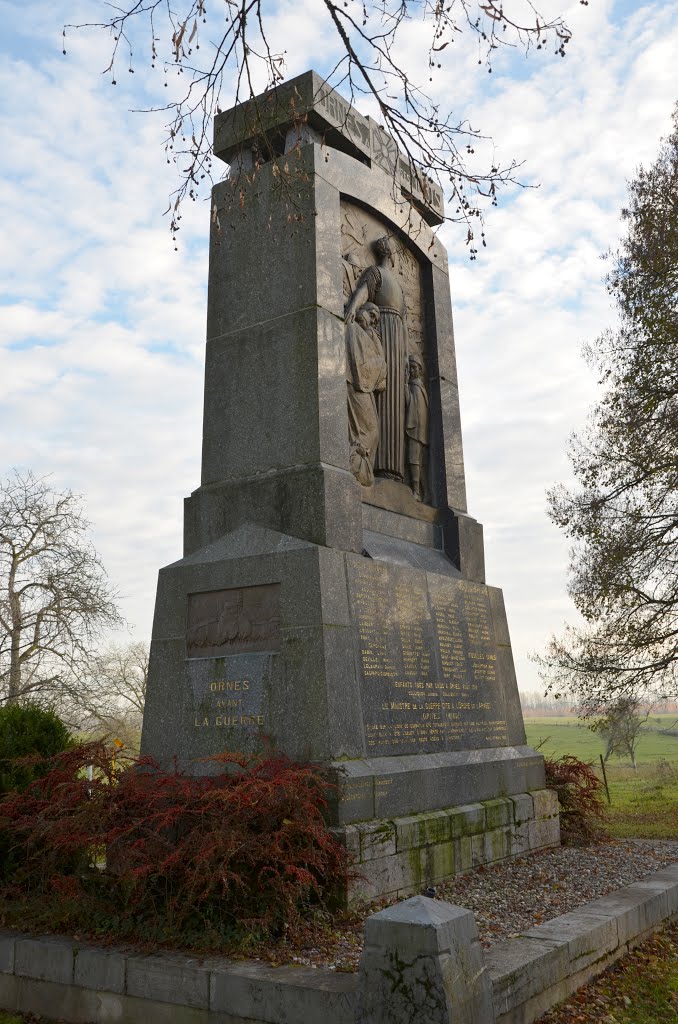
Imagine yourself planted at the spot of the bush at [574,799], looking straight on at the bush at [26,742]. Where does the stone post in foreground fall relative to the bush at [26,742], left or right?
left

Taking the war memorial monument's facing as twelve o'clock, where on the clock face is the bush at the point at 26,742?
The bush is roughly at 4 o'clock from the war memorial monument.

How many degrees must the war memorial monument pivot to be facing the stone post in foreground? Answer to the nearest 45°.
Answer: approximately 45° to its right

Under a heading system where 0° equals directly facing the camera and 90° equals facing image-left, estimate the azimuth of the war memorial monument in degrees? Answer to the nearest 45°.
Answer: approximately 315°

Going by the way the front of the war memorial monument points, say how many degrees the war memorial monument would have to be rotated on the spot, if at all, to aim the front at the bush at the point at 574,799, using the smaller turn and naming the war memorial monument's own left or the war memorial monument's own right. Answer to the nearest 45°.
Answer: approximately 90° to the war memorial monument's own left
